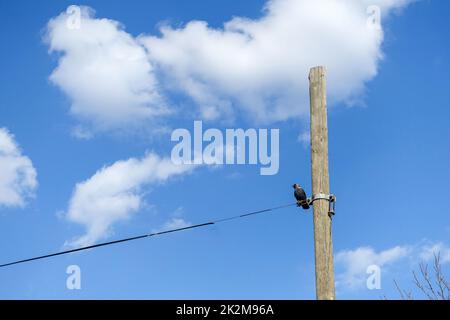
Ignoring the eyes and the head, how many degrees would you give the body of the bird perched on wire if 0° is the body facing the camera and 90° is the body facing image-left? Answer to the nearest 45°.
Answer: approximately 90°
